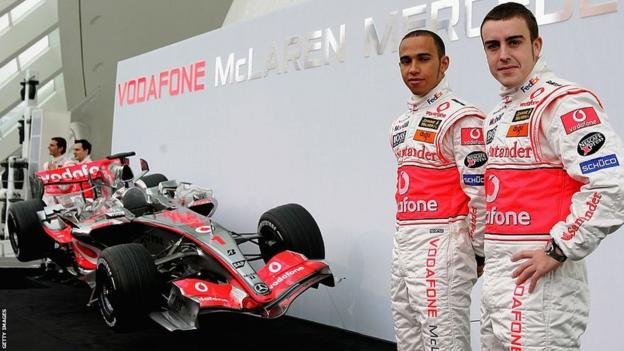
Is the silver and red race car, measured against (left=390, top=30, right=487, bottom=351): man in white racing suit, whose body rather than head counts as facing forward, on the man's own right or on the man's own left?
on the man's own right

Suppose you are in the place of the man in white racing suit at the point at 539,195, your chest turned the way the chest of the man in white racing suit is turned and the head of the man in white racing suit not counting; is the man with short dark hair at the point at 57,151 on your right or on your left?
on your right

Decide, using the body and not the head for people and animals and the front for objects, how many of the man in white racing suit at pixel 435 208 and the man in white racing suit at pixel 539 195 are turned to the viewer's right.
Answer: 0

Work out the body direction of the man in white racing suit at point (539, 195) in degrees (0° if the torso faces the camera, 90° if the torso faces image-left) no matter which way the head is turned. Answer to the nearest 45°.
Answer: approximately 45°

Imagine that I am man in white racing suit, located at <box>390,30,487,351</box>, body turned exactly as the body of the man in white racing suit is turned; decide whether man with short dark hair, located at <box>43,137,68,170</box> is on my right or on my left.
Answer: on my right

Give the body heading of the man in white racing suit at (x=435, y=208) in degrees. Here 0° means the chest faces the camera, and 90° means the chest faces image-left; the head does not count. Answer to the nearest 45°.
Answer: approximately 45°

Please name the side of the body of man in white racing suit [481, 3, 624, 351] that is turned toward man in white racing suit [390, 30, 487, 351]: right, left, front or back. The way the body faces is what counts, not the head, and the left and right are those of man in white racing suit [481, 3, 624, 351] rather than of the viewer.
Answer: right

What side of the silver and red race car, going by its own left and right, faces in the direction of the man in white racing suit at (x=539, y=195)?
front

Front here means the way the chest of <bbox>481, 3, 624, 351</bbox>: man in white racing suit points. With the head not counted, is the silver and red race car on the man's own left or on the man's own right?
on the man's own right
